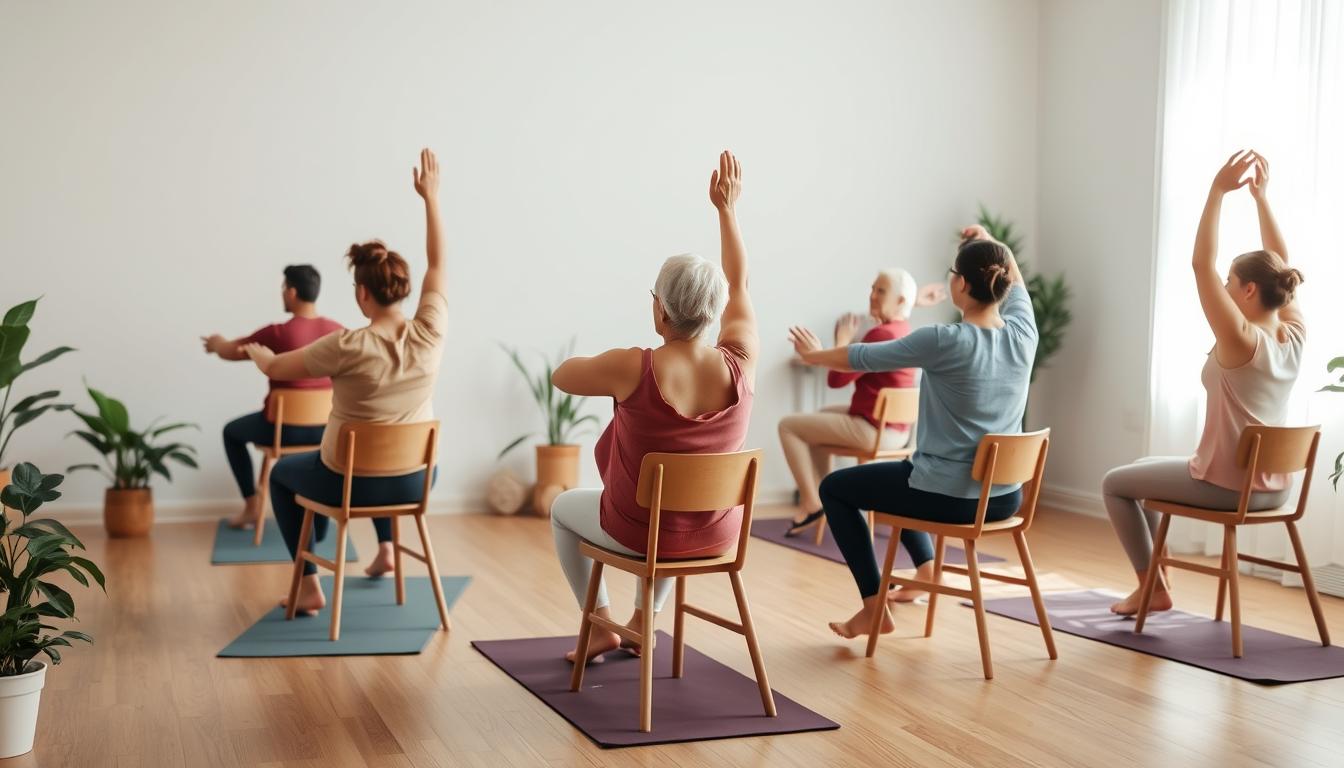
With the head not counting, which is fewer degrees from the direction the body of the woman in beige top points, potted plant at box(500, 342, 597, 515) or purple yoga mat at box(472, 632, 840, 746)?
the potted plant

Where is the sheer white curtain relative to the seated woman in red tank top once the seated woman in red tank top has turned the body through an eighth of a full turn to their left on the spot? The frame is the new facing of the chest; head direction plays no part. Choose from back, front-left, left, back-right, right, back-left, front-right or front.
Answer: back-right

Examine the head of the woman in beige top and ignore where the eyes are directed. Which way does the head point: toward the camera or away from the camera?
away from the camera

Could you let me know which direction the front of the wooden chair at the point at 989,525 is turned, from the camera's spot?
facing away from the viewer and to the left of the viewer

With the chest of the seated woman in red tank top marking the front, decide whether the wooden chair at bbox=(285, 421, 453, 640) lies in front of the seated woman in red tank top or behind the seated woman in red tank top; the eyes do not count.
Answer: in front

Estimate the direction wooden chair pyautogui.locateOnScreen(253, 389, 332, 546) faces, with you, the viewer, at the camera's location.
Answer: facing away from the viewer and to the left of the viewer

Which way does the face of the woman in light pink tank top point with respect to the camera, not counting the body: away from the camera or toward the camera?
away from the camera

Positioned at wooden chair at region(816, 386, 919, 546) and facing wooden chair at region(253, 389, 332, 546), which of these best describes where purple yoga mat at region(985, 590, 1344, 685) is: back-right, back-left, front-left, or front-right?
back-left

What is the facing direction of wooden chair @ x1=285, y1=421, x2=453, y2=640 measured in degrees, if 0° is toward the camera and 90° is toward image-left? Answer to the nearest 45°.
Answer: approximately 135°

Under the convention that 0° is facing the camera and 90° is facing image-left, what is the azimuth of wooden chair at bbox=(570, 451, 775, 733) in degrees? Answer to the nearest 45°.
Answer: approximately 135°

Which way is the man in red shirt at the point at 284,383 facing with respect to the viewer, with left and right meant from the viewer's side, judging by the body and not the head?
facing away from the viewer and to the left of the viewer

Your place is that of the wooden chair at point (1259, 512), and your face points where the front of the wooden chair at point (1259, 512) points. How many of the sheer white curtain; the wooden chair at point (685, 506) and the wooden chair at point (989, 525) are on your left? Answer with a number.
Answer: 2

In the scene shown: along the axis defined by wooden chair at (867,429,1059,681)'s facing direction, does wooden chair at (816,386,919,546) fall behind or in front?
in front

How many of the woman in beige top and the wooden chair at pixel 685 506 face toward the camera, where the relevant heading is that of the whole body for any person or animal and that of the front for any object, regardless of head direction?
0

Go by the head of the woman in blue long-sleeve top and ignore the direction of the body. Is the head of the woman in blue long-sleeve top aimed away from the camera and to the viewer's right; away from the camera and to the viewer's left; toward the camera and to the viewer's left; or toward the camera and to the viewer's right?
away from the camera and to the viewer's left

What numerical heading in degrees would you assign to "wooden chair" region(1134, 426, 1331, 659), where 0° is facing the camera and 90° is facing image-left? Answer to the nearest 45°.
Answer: approximately 135°
